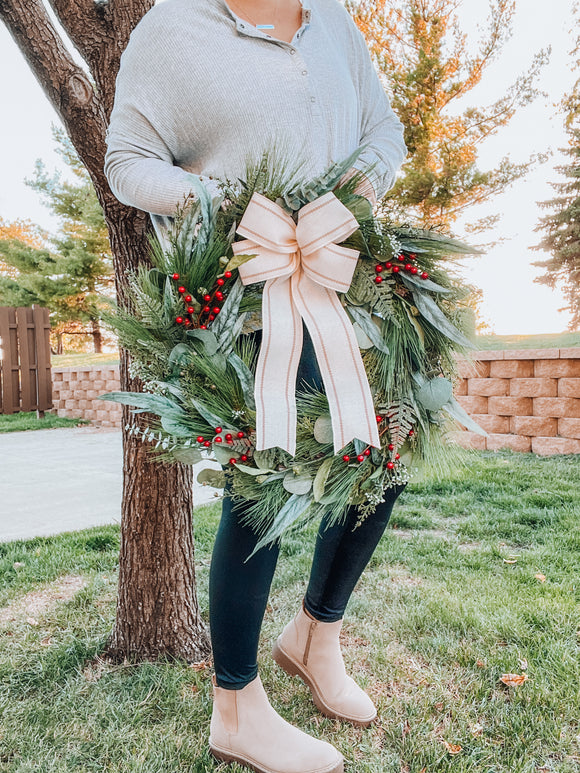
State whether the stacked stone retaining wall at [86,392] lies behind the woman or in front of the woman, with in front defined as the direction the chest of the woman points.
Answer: behind

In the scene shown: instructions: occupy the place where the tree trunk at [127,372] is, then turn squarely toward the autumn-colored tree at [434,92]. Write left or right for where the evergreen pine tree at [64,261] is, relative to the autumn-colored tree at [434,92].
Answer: left

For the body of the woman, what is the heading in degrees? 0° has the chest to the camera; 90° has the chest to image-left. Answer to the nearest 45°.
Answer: approximately 315°

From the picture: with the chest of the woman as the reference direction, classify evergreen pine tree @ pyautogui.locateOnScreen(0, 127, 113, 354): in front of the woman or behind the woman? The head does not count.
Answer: behind

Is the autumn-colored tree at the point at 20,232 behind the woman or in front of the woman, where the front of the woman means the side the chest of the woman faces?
behind

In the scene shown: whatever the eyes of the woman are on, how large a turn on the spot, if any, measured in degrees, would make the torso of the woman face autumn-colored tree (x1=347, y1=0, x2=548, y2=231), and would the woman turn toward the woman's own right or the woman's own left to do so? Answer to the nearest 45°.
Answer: approximately 135° to the woman's own left

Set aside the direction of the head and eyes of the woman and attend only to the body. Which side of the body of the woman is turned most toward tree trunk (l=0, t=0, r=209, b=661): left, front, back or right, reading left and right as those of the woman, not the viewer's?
back

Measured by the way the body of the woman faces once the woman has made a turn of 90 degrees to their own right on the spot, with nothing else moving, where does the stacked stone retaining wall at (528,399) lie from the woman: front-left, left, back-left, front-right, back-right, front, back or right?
back

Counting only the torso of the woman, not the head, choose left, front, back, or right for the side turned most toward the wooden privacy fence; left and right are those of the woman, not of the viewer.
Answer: back
